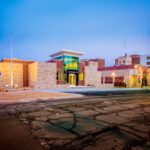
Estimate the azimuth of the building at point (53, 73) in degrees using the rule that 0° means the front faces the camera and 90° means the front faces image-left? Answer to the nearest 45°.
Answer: approximately 0°
